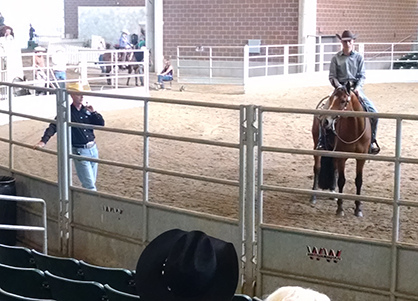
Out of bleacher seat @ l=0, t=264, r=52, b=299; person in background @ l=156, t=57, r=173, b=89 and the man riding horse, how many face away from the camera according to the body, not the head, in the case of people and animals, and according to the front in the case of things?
1

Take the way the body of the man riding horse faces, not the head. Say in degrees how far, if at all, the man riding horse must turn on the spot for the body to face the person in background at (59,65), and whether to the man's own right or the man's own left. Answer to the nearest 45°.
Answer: approximately 135° to the man's own right

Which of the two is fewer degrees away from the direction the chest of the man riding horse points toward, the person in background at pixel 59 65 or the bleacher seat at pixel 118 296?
the bleacher seat

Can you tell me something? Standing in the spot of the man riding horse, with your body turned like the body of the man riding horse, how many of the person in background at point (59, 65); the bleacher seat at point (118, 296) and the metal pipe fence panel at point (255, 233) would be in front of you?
2

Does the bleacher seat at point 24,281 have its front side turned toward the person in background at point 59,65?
yes

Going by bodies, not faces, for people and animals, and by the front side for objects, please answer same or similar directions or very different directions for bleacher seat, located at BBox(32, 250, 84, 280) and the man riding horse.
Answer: very different directions

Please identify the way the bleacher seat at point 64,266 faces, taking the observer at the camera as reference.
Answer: facing away from the viewer and to the right of the viewer

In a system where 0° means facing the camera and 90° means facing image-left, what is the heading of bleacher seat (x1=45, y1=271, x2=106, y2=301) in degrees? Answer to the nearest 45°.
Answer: approximately 225°

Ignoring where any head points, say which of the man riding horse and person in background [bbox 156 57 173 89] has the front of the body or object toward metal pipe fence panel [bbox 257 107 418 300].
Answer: the man riding horse

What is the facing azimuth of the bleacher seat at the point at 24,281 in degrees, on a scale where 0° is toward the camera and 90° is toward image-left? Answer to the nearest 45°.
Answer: approximately 180°

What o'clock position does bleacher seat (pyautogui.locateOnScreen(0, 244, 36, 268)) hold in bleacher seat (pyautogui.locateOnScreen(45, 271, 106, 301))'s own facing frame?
bleacher seat (pyautogui.locateOnScreen(0, 244, 36, 268)) is roughly at 10 o'clock from bleacher seat (pyautogui.locateOnScreen(45, 271, 106, 301)).

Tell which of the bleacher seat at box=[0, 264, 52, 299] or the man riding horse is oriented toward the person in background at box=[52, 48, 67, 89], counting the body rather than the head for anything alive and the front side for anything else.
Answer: the bleacher seat

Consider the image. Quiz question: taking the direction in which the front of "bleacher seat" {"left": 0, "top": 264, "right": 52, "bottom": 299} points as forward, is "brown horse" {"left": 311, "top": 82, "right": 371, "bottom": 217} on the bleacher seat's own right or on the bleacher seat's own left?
on the bleacher seat's own right
